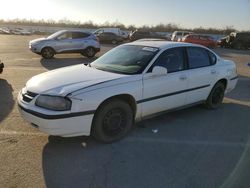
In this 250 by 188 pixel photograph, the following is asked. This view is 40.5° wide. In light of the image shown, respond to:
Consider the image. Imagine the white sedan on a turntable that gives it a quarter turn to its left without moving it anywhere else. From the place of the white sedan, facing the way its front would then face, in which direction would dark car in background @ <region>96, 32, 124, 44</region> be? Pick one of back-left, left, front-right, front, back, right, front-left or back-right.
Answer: back-left

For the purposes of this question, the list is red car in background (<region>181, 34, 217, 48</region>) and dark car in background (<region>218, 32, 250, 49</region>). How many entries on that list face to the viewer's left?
2

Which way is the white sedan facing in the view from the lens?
facing the viewer and to the left of the viewer

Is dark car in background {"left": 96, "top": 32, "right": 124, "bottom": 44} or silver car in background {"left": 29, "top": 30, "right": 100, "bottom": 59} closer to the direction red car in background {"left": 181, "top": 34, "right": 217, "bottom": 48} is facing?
the dark car in background

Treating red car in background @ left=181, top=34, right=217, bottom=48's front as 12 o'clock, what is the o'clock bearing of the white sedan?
The white sedan is roughly at 9 o'clock from the red car in background.

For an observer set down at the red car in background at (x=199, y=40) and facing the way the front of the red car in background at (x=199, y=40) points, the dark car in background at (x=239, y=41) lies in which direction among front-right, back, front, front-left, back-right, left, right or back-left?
back-right

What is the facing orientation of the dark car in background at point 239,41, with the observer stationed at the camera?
facing to the left of the viewer

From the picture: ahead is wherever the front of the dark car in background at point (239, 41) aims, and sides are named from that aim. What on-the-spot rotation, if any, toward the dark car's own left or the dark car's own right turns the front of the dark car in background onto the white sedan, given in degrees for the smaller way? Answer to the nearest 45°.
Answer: approximately 90° to the dark car's own left

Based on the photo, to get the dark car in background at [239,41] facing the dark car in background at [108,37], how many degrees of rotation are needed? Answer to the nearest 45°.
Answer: approximately 45° to its left

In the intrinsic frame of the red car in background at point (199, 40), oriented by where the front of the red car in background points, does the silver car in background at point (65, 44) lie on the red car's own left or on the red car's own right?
on the red car's own left

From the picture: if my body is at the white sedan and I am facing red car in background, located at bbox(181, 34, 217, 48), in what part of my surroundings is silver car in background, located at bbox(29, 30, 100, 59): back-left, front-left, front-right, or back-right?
front-left

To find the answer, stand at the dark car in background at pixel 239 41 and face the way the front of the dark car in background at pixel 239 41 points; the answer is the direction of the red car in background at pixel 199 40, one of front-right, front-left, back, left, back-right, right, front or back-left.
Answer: front-left

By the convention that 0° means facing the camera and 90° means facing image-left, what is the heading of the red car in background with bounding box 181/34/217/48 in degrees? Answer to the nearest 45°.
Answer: approximately 90°

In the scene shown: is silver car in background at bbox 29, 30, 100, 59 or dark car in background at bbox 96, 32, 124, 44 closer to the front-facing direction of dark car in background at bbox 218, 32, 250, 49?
the dark car in background

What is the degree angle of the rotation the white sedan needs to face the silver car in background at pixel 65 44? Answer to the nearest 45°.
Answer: approximately 135° to its right
